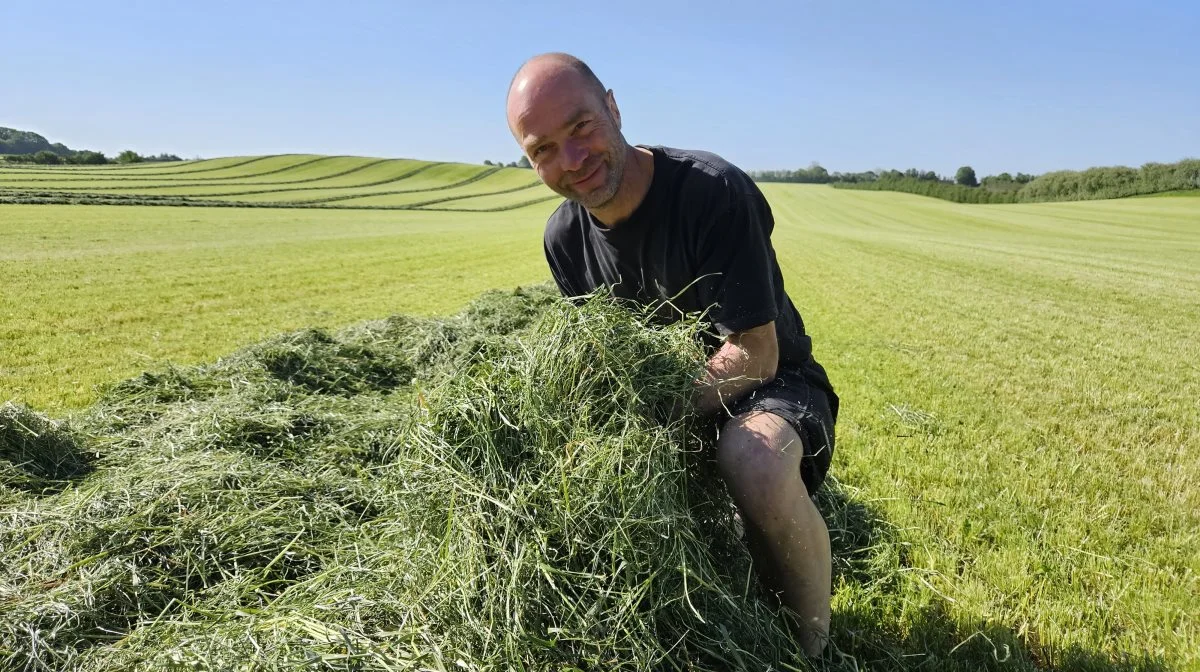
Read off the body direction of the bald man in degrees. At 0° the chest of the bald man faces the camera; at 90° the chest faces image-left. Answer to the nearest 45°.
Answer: approximately 45°

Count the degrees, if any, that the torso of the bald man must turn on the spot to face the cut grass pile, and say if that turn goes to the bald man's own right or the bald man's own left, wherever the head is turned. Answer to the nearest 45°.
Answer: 0° — they already face it
